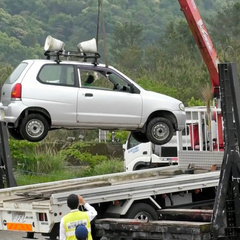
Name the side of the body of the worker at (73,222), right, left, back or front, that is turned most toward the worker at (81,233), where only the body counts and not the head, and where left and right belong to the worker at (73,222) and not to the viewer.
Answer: back

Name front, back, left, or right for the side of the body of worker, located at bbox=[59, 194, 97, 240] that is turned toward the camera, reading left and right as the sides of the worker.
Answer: back

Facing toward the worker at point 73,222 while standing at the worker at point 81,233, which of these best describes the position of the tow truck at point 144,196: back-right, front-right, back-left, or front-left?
front-right
